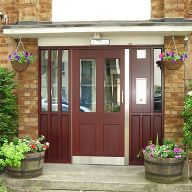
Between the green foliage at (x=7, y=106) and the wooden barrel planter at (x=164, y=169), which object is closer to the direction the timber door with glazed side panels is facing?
the wooden barrel planter

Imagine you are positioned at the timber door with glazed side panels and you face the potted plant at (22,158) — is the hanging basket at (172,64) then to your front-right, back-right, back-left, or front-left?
back-left

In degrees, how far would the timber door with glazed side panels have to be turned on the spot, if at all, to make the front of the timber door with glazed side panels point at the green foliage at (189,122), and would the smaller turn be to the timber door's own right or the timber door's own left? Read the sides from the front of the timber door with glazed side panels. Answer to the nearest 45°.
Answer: approximately 45° to the timber door's own left

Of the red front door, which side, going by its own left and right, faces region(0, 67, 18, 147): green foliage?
right

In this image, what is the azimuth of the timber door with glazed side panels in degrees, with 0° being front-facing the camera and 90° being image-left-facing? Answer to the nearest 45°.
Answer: approximately 0°

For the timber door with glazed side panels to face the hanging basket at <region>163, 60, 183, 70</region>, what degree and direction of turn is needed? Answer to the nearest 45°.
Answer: approximately 45° to its left

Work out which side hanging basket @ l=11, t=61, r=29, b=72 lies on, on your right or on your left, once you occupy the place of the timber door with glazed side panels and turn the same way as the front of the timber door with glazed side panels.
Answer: on your right
